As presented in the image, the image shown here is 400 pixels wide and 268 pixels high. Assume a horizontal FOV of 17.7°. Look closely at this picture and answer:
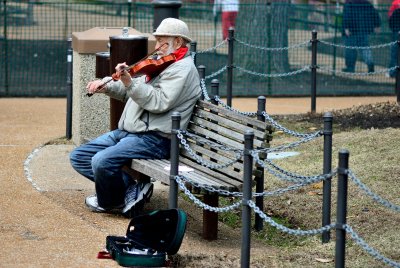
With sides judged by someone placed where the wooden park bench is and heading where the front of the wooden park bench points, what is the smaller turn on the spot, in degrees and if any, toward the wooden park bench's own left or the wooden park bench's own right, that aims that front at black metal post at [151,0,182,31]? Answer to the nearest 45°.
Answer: approximately 135° to the wooden park bench's own right

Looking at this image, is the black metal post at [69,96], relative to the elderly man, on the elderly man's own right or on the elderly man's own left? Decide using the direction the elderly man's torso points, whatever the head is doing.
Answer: on the elderly man's own right

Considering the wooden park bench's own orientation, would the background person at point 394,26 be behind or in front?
behind

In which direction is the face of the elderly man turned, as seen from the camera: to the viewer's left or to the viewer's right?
to the viewer's left

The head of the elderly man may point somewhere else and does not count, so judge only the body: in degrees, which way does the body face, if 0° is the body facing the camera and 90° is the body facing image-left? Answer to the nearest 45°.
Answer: approximately 90°

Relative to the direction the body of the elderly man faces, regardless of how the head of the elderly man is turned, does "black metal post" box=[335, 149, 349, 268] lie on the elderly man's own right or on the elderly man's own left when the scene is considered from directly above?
on the elderly man's own left

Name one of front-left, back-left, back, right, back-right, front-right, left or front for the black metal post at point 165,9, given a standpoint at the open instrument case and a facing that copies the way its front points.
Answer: back-right

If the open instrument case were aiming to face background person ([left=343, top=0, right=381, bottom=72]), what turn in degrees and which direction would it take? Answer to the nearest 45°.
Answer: approximately 135° to its right

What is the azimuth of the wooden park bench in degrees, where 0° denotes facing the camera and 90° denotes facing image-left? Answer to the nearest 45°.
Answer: approximately 45°
